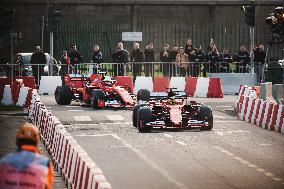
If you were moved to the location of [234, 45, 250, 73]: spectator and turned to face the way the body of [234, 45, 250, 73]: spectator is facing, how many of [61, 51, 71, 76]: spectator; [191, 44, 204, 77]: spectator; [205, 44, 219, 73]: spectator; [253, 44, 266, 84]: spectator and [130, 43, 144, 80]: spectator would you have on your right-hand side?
4

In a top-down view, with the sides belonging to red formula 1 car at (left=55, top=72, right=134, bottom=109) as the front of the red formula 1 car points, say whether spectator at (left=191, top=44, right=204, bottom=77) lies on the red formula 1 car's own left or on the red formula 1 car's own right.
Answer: on the red formula 1 car's own left

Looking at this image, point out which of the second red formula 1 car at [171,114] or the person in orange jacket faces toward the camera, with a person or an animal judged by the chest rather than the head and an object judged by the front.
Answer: the second red formula 1 car

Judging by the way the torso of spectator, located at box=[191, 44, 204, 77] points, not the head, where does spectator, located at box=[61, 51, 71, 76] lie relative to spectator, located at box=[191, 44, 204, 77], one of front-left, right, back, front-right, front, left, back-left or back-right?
front-right

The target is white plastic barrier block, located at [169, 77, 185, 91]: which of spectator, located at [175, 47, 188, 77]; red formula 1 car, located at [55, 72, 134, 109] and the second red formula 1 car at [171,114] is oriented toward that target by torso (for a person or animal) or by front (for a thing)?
the spectator

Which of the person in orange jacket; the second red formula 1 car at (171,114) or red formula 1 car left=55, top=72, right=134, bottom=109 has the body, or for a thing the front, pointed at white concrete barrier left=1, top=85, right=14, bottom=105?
the person in orange jacket

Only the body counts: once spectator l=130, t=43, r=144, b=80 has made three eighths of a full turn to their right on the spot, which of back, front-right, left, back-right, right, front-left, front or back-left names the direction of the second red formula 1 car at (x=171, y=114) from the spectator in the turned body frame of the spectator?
back-left

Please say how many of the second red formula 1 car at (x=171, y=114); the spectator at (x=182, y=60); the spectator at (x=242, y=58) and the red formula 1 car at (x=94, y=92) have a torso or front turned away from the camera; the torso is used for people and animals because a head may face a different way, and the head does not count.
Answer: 0

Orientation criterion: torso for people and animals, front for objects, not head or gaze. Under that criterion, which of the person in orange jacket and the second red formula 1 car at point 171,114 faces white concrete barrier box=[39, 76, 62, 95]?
the person in orange jacket

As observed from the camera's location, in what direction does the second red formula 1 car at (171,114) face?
facing the viewer

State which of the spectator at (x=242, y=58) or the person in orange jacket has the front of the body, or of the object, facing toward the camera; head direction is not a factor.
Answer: the spectator

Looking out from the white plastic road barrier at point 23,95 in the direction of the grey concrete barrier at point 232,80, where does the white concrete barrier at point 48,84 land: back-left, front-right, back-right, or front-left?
front-left

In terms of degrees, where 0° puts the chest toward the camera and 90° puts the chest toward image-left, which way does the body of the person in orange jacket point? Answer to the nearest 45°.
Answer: approximately 180°

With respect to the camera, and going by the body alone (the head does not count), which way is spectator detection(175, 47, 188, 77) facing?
toward the camera
